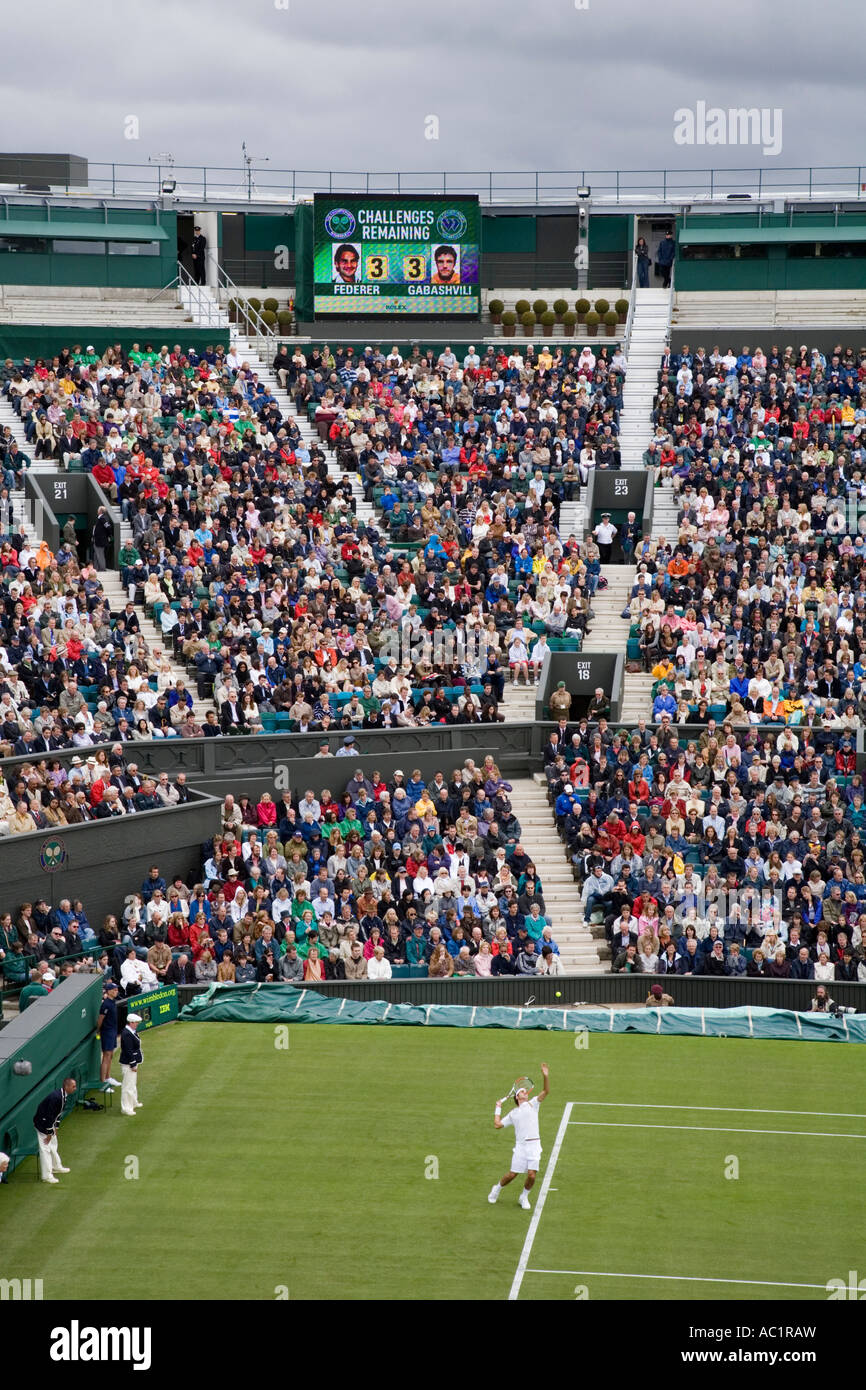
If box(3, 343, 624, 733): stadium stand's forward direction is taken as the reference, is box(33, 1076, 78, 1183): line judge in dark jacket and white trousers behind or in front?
in front

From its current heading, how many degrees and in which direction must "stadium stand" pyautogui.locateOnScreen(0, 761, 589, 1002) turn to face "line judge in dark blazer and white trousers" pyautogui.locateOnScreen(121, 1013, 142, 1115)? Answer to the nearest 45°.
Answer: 0° — it already faces them

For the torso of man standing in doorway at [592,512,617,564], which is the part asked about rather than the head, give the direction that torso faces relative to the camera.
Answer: toward the camera

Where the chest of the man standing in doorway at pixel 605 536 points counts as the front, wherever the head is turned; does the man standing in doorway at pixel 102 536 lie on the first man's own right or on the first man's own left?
on the first man's own right

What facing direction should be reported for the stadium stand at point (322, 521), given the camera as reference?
facing the viewer

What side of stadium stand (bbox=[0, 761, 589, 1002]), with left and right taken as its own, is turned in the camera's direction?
front

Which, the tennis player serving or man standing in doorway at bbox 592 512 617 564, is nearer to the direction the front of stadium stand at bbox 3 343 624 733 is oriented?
the tennis player serving

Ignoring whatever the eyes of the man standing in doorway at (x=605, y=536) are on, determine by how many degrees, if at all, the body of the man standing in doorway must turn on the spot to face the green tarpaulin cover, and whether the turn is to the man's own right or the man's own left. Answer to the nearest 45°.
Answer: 0° — they already face it

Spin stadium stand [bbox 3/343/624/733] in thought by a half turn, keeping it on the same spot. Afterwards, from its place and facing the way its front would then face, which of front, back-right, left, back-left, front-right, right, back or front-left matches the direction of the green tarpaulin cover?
back

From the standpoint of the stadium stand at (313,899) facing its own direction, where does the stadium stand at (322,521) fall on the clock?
the stadium stand at (322,521) is roughly at 6 o'clock from the stadium stand at (313,899).

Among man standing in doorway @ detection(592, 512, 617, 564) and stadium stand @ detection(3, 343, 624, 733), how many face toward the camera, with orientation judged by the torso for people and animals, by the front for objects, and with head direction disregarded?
2

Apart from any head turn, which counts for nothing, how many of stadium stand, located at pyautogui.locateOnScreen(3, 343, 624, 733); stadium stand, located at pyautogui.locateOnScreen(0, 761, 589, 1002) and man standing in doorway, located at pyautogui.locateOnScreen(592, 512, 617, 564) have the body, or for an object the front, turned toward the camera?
3
